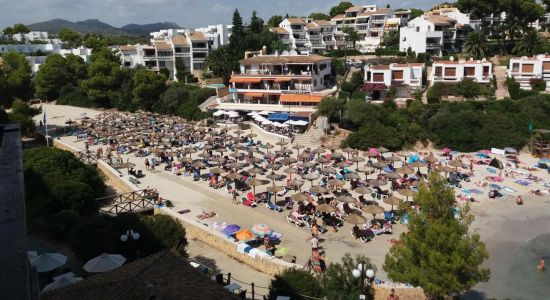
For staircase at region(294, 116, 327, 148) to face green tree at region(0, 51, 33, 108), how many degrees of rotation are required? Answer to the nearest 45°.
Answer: approximately 45° to its right

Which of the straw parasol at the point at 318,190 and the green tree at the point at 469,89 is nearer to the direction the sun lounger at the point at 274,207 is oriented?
the straw parasol

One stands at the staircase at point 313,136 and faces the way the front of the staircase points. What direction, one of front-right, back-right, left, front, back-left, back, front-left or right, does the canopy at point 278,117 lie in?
right

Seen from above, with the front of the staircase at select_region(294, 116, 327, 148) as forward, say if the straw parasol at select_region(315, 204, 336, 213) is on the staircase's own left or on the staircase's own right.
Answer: on the staircase's own left

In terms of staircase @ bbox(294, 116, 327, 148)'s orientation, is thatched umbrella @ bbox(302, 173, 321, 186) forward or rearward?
forward

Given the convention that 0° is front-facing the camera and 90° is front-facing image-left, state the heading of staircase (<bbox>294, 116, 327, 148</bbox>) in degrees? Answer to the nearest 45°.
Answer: approximately 45°

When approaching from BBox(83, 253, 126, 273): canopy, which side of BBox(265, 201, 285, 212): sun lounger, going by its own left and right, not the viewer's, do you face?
right

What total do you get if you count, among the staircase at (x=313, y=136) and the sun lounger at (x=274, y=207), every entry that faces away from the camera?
0

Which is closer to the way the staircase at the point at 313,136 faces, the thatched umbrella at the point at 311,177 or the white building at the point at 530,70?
the thatched umbrella

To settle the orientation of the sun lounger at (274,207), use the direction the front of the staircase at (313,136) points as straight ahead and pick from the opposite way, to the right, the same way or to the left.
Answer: to the left

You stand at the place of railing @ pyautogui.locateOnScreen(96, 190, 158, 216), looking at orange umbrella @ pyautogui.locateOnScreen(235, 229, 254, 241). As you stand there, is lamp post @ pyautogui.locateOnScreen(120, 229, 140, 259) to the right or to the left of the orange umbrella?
right
